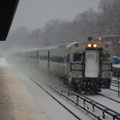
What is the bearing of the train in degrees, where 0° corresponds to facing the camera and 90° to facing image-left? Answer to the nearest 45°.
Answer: approximately 315°
